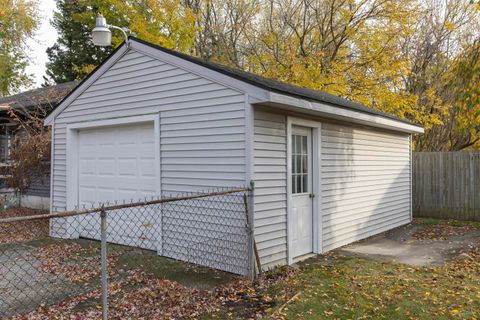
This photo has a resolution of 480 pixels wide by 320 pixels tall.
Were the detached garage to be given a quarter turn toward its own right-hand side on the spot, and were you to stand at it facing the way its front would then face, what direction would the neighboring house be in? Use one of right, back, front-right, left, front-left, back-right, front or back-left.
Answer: front

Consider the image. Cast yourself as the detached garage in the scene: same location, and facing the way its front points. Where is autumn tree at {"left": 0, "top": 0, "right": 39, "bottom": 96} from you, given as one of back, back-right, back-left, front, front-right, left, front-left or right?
right

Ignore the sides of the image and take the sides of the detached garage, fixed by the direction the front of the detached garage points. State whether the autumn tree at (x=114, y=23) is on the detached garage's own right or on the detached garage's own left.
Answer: on the detached garage's own right

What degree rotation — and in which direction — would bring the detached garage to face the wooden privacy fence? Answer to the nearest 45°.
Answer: approximately 180°

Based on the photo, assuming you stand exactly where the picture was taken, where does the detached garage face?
facing the viewer and to the left of the viewer

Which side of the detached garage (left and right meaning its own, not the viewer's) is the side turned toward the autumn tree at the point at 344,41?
back

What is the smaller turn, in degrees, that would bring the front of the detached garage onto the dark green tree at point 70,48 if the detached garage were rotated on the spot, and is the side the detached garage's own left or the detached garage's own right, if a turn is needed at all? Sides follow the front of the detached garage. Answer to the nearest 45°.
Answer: approximately 90° to the detached garage's own right
